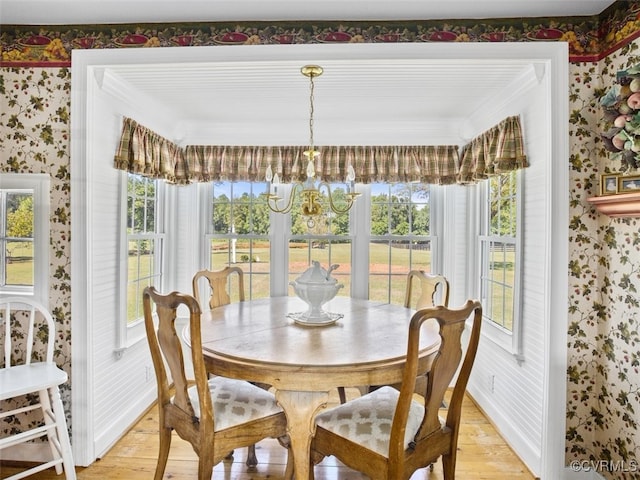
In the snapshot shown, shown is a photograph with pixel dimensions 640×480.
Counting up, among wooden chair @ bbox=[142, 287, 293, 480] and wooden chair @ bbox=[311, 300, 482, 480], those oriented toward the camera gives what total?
0

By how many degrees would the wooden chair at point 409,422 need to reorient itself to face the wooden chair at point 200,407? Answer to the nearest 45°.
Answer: approximately 45° to its left

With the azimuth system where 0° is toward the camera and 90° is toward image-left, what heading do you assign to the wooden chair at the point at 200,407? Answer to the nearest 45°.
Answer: approximately 225°

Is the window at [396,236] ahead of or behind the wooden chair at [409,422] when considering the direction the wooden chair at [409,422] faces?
ahead

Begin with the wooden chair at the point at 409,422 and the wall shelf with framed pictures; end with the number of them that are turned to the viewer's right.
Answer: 0

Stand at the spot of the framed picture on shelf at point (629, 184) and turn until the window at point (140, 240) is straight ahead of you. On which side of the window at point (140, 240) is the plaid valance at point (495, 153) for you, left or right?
right

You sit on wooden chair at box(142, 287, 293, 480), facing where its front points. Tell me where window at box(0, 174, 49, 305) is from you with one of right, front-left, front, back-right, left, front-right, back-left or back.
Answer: left

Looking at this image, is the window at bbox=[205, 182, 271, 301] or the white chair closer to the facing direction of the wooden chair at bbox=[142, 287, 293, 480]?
the window

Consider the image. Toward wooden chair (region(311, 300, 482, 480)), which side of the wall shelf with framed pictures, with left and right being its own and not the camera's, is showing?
front

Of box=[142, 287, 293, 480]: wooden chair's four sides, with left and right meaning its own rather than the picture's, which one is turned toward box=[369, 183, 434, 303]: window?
front

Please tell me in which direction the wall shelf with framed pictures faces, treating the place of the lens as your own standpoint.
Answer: facing the viewer and to the left of the viewer

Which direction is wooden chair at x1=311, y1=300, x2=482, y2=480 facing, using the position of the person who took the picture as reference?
facing away from the viewer and to the left of the viewer

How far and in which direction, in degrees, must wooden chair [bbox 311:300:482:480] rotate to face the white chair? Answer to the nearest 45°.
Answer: approximately 45° to its left
